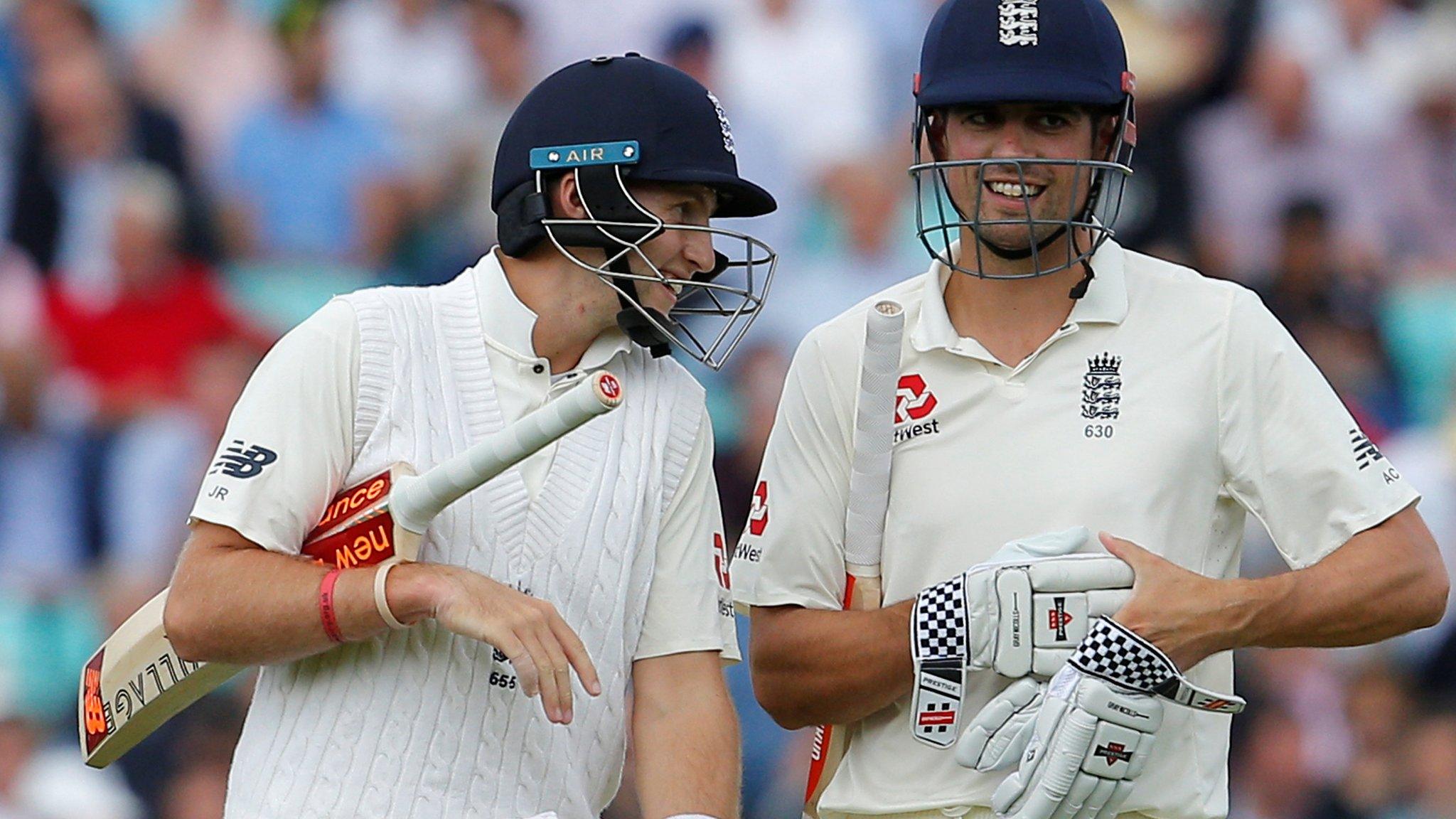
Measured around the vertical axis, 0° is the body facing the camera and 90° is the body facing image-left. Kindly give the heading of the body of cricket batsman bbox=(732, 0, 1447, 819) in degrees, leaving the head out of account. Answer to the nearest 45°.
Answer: approximately 0°

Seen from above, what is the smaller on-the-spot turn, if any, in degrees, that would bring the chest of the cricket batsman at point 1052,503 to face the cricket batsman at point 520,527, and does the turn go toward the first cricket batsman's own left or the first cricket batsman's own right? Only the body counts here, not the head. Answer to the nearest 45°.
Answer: approximately 90° to the first cricket batsman's own right
